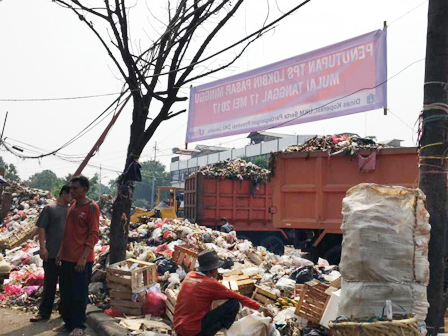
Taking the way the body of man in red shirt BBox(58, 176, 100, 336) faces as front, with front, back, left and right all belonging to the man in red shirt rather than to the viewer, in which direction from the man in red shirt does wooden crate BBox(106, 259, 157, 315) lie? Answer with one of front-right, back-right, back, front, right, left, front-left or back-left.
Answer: back

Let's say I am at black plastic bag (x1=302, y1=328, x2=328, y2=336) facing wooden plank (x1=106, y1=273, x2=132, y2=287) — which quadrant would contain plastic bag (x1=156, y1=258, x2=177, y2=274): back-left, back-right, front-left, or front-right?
front-right

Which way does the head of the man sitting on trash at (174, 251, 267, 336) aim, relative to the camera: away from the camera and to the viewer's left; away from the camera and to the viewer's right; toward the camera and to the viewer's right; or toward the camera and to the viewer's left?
away from the camera and to the viewer's right

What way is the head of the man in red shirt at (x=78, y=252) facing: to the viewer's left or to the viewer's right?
to the viewer's left

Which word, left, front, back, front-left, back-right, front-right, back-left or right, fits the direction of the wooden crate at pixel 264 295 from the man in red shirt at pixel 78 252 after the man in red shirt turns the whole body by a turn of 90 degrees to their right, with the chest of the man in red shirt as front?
back-right

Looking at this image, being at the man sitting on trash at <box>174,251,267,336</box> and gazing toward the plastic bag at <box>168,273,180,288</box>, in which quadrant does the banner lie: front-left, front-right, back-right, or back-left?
front-right

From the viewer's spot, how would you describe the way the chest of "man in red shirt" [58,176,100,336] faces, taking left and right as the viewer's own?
facing the viewer and to the left of the viewer

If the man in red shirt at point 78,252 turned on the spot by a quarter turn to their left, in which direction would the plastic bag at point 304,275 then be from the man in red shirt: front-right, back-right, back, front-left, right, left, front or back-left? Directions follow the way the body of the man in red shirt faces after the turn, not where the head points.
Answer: front-left
